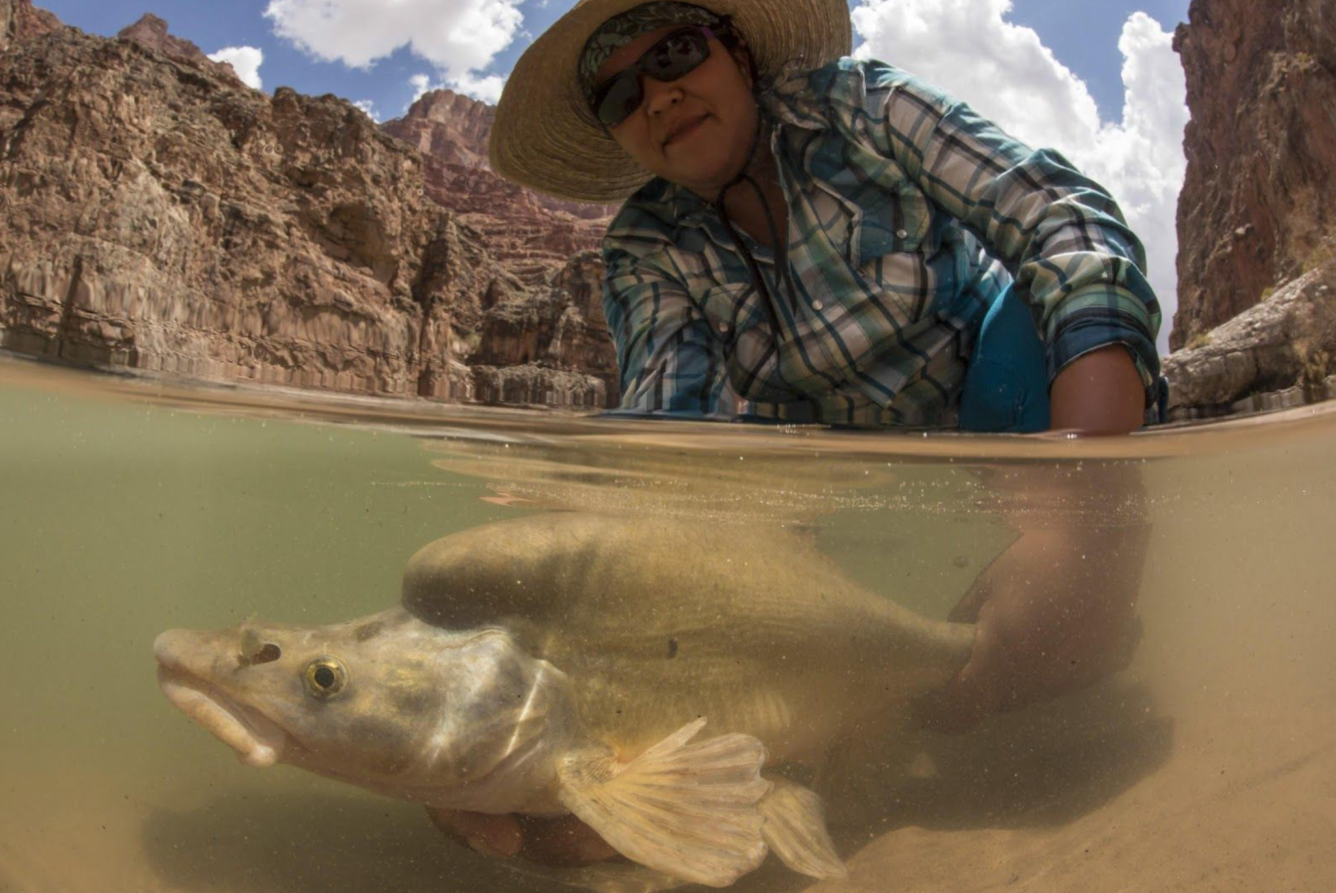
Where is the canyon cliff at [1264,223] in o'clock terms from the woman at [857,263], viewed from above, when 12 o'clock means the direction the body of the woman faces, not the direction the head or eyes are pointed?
The canyon cliff is roughly at 7 o'clock from the woman.

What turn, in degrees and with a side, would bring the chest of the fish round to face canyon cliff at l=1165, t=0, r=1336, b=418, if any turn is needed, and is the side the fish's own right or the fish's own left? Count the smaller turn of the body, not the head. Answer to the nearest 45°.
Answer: approximately 135° to the fish's own right

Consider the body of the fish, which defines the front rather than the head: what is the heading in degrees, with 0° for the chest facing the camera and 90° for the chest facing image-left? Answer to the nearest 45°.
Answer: approximately 90°

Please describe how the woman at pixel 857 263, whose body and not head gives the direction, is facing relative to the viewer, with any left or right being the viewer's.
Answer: facing the viewer
